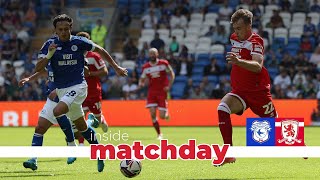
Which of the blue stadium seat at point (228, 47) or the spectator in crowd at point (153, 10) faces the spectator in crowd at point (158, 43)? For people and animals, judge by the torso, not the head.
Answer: the spectator in crowd at point (153, 10)

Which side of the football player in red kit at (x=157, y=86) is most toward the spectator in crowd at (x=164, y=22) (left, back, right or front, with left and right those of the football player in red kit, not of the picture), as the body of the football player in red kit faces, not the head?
back

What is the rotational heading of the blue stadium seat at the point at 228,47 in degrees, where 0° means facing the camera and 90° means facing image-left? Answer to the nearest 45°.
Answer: approximately 0°

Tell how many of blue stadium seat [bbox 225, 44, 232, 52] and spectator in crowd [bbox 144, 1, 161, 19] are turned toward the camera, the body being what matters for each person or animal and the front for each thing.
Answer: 2

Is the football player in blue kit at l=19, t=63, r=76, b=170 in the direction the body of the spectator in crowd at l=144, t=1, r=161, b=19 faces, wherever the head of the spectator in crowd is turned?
yes

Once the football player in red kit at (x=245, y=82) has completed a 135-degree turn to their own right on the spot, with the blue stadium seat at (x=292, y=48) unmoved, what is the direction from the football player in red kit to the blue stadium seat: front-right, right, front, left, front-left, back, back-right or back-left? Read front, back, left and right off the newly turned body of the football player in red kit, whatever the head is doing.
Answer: front

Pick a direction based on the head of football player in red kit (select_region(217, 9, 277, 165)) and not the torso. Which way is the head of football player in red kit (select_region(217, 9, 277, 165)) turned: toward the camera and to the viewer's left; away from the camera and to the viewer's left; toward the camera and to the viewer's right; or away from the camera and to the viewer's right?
toward the camera and to the viewer's left

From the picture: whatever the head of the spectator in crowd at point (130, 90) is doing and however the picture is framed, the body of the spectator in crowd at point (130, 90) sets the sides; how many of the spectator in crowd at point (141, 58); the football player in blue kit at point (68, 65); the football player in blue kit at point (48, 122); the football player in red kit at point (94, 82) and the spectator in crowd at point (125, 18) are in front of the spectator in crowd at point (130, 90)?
3

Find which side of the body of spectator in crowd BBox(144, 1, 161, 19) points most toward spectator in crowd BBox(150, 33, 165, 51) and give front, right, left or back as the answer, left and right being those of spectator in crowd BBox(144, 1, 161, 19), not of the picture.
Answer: front

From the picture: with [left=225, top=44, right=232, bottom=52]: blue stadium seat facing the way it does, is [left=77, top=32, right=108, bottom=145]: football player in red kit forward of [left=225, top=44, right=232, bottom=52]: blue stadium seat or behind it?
forward

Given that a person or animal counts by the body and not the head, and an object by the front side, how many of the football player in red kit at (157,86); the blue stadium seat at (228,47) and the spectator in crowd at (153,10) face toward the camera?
3
